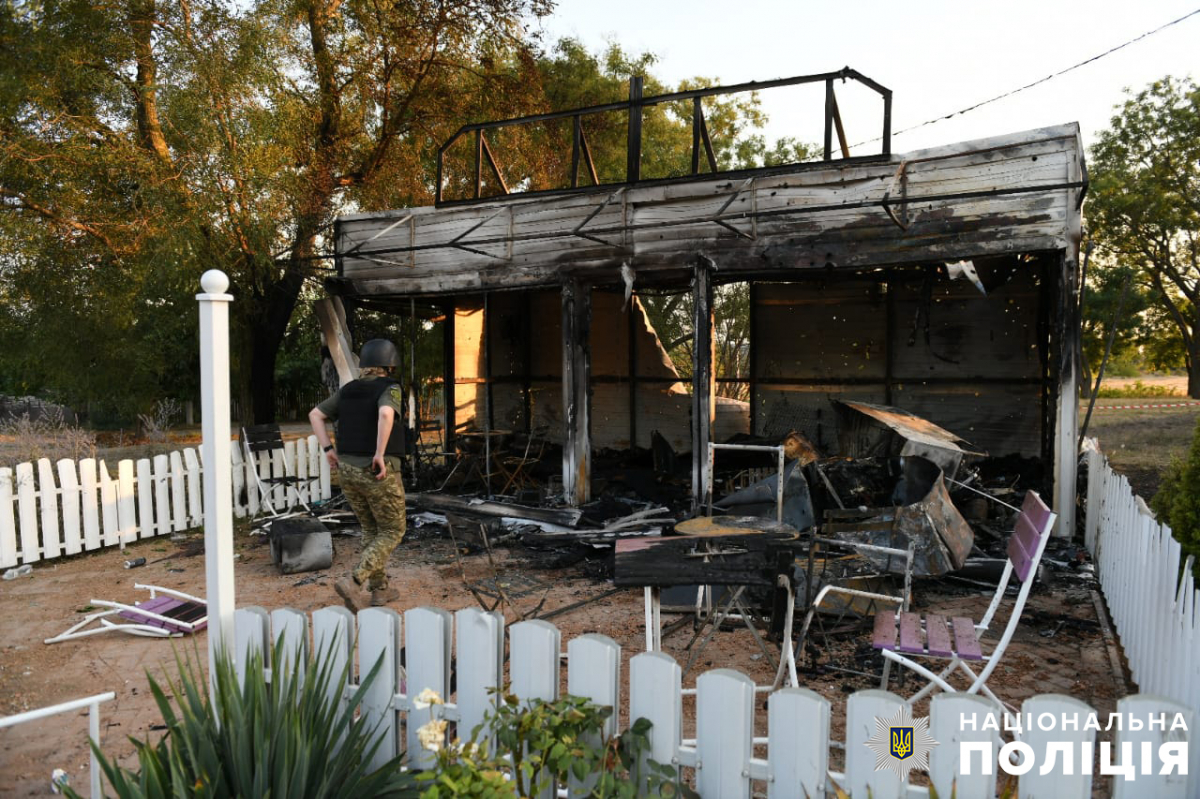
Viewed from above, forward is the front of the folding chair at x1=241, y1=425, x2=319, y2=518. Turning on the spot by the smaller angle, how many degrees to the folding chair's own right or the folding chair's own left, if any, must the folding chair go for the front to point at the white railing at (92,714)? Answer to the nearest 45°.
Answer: approximately 45° to the folding chair's own right

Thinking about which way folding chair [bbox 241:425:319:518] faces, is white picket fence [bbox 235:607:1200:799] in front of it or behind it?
in front

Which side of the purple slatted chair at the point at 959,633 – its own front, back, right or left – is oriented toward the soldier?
front

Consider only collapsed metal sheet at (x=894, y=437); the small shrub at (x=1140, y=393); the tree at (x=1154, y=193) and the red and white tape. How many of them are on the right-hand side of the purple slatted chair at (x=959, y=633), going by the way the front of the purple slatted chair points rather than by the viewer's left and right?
4

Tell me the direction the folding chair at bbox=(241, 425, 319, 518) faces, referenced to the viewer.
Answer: facing the viewer and to the right of the viewer

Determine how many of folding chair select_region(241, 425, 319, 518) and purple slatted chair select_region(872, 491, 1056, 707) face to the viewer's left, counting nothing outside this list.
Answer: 1

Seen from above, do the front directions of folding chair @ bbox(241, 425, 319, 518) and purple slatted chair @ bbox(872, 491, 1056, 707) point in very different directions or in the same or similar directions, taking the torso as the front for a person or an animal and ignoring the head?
very different directions

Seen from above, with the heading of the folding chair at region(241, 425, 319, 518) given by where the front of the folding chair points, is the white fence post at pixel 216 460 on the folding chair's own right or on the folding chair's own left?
on the folding chair's own right

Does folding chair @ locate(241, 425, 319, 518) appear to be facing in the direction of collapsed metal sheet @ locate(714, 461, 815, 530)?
yes

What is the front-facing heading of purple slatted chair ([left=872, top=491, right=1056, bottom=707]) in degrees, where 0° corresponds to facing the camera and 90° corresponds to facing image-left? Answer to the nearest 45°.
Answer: approximately 90°

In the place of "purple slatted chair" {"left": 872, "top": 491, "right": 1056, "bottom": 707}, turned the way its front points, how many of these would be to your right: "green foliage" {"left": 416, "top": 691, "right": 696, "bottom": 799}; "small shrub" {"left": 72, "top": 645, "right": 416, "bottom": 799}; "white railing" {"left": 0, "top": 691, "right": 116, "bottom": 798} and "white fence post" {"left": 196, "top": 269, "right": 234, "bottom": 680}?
0

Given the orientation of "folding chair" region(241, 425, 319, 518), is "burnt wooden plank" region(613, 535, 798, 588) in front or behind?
in front
